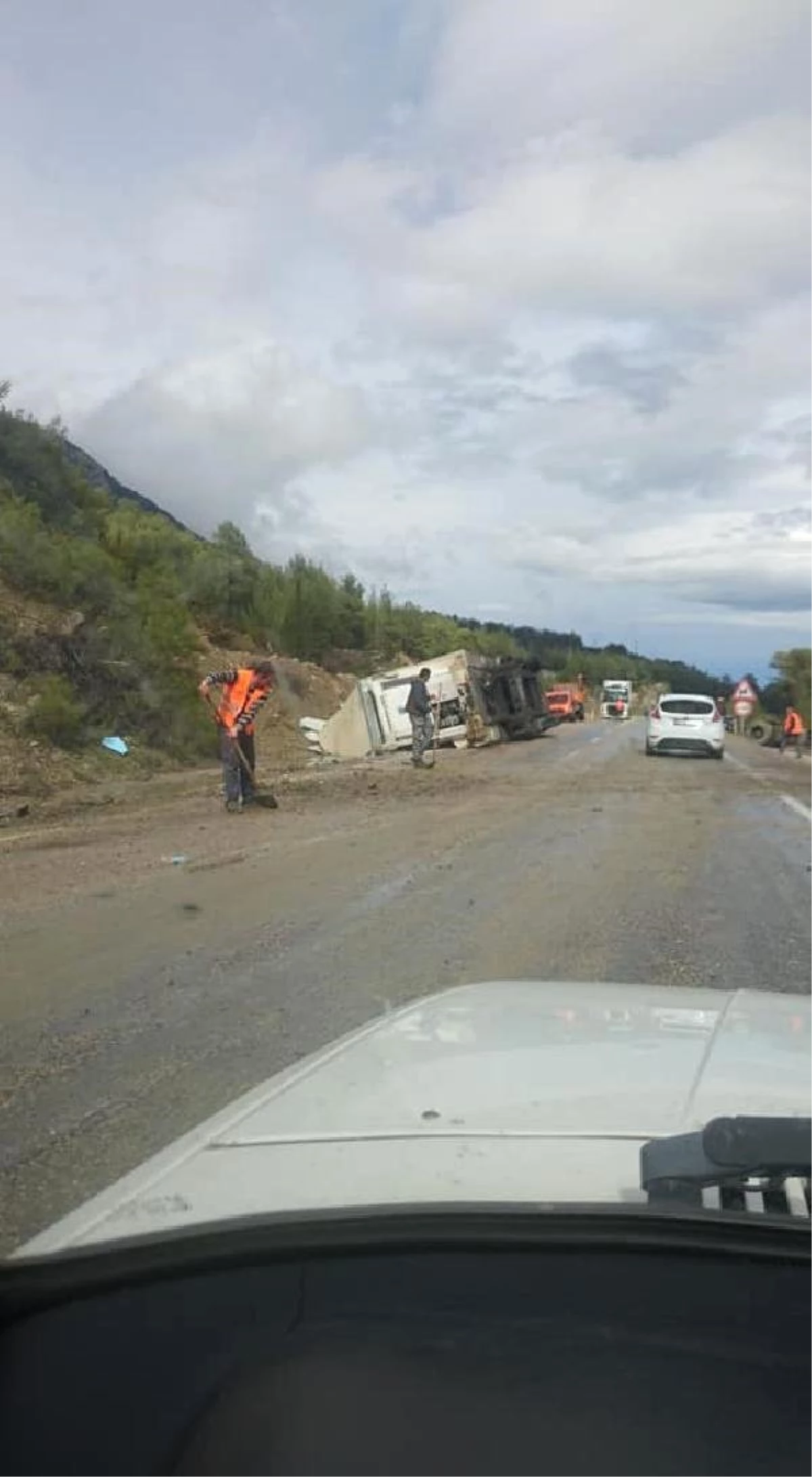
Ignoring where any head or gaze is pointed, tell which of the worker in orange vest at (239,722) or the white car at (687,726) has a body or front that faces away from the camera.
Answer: the white car

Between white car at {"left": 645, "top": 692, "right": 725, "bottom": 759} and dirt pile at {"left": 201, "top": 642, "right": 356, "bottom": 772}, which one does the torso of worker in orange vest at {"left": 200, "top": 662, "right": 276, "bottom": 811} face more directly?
the white car

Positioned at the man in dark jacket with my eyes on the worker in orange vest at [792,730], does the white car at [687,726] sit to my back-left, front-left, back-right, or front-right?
front-right

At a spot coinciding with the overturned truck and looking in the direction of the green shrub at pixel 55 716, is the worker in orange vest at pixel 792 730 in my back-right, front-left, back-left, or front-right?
back-left

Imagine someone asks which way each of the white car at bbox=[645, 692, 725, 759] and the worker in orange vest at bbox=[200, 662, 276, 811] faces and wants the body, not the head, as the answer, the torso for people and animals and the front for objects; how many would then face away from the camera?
1

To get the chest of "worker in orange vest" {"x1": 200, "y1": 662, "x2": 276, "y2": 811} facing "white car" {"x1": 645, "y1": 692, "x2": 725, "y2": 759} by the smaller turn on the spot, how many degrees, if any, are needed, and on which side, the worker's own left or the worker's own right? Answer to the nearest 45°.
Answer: approximately 90° to the worker's own left

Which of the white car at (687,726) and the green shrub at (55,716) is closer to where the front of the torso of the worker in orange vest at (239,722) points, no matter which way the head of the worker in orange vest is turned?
the white car

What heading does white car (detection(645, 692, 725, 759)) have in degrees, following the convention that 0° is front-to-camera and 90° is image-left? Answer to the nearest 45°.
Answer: approximately 180°

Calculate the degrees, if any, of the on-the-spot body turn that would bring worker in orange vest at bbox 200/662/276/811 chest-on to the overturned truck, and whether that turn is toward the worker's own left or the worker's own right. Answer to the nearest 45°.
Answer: approximately 135° to the worker's own left

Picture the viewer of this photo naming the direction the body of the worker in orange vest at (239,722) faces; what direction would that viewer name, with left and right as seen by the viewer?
facing the viewer and to the right of the viewer

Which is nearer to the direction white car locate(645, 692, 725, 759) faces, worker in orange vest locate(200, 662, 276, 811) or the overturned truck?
the overturned truck

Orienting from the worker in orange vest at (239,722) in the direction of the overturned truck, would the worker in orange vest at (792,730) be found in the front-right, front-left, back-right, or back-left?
front-right
